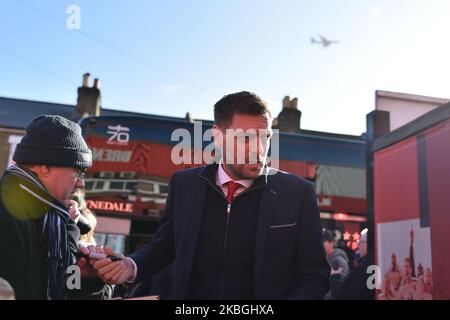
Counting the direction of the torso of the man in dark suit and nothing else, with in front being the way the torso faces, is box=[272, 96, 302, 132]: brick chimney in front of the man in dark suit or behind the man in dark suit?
behind

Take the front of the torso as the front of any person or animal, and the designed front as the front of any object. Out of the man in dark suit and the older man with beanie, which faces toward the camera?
the man in dark suit

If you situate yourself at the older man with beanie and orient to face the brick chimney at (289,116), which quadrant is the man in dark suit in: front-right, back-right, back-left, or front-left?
front-right

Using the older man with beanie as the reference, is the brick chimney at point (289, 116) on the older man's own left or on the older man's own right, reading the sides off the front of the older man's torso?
on the older man's own left

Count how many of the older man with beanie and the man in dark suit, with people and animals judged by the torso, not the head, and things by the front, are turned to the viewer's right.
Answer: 1

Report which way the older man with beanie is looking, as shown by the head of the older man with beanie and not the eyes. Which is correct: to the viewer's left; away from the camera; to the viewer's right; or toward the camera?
to the viewer's right

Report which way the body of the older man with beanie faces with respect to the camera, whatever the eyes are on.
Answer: to the viewer's right

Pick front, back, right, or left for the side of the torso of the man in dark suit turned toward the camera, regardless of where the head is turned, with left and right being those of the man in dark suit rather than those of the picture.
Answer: front

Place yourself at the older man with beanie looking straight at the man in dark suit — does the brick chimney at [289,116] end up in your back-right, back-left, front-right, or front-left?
front-left
